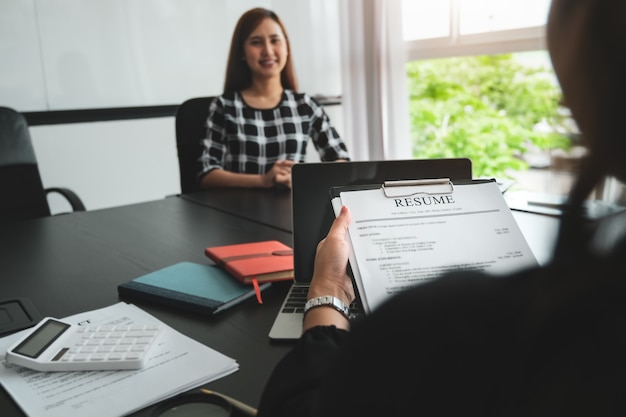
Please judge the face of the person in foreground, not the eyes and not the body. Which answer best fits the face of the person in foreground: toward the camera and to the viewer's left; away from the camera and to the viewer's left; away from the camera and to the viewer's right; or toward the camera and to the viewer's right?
away from the camera and to the viewer's left

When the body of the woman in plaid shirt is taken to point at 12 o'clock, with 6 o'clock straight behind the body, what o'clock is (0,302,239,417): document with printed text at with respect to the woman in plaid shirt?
The document with printed text is roughly at 12 o'clock from the woman in plaid shirt.

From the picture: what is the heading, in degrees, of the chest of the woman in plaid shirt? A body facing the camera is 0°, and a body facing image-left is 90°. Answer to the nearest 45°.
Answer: approximately 0°

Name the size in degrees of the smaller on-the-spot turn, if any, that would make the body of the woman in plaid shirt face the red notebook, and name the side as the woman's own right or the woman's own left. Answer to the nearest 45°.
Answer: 0° — they already face it

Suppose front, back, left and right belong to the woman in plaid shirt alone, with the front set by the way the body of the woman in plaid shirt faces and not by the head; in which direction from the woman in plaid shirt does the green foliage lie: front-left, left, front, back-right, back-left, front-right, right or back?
back-left
